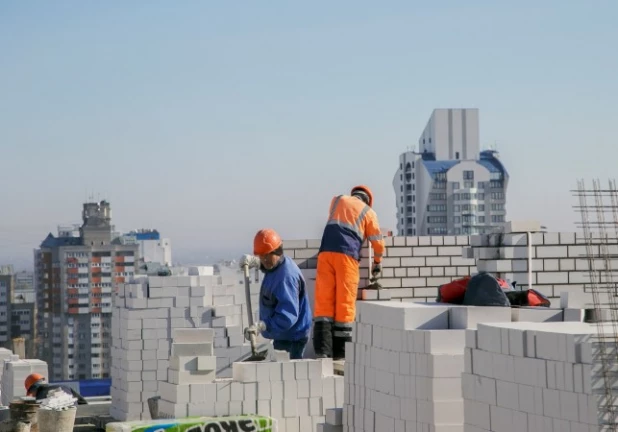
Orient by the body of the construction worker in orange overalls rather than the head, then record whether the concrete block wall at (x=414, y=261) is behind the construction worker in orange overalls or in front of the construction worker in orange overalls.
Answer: in front

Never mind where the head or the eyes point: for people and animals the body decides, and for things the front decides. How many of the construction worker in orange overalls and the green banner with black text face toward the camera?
1

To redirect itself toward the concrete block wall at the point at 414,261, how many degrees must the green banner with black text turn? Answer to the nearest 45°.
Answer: approximately 135° to its left

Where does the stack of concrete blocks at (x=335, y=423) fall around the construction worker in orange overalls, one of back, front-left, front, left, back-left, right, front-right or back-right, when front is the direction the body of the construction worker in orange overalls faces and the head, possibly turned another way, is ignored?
back-right

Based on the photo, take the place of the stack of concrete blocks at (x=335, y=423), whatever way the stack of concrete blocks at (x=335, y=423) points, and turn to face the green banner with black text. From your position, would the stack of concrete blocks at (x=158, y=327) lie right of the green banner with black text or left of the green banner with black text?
right

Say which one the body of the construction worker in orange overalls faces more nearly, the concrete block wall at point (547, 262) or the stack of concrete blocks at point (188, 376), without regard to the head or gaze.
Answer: the concrete block wall

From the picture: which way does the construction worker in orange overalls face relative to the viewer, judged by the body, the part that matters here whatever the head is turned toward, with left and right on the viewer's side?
facing away from the viewer and to the right of the viewer

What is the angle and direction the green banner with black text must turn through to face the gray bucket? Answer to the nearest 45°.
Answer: approximately 135° to its right

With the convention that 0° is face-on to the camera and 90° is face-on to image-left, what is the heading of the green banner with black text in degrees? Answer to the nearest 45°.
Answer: approximately 0°

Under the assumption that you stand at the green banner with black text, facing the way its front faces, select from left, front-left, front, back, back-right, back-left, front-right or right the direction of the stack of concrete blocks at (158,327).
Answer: back

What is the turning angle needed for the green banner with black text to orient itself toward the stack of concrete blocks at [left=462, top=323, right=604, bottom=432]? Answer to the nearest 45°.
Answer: approximately 45° to its left
